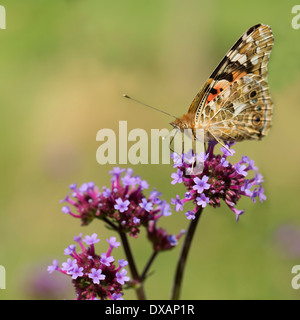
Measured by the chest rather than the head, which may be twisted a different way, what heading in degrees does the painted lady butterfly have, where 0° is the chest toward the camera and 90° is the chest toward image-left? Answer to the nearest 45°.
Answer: approximately 90°

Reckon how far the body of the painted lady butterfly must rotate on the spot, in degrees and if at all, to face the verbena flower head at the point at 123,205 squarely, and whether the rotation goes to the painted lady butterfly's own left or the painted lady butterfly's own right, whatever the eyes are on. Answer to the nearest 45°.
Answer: approximately 45° to the painted lady butterfly's own left

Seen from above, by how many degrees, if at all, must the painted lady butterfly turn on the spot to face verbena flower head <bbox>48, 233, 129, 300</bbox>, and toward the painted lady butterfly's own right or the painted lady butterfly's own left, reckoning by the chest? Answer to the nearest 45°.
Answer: approximately 45° to the painted lady butterfly's own left
